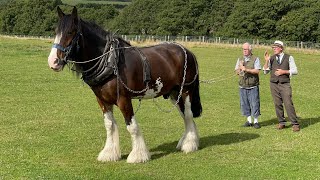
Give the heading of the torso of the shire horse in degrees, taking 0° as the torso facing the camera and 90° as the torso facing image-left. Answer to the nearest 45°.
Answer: approximately 45°

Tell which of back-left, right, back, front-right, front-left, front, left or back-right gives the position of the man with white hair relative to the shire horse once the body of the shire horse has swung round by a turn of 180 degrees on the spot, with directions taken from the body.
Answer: front

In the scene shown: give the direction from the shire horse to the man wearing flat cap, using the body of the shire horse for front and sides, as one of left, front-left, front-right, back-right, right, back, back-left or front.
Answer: back
